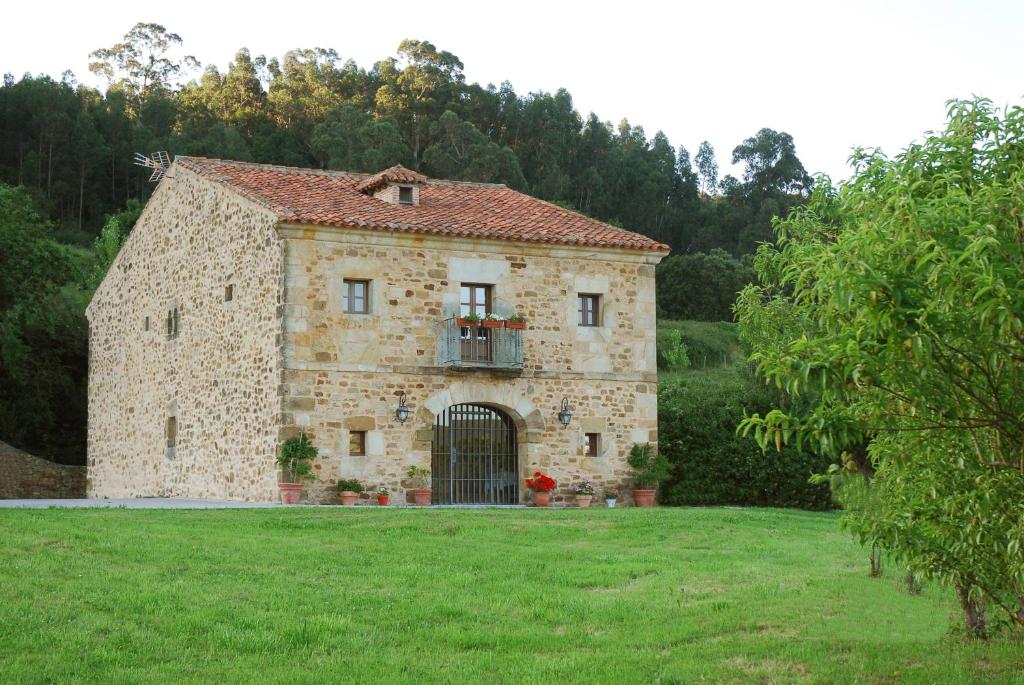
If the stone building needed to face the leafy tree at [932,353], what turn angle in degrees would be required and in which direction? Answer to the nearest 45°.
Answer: approximately 45° to its right

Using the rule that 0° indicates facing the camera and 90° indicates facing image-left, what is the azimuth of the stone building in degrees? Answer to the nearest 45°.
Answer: approximately 315°

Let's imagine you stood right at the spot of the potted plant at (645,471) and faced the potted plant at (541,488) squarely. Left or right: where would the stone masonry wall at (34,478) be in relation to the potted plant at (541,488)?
right

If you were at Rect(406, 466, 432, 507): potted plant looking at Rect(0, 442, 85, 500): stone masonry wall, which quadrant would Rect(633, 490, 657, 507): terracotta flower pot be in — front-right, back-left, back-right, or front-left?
back-right

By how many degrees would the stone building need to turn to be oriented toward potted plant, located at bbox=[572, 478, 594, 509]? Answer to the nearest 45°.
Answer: approximately 45° to its left

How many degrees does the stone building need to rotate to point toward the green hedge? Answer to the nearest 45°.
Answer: approximately 45° to its left

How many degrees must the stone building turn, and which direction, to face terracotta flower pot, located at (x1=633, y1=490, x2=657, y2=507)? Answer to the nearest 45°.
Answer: approximately 45° to its left

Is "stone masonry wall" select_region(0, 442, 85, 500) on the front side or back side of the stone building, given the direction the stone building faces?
on the back side
